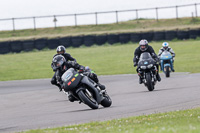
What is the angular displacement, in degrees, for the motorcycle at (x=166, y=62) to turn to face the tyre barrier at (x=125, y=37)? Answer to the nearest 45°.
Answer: approximately 180°

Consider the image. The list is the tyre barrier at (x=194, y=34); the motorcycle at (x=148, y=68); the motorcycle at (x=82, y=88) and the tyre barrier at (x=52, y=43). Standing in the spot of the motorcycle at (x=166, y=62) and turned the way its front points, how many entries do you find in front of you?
2

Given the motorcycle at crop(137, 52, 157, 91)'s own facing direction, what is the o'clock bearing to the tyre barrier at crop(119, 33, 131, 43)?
The tyre barrier is roughly at 6 o'clock from the motorcycle.

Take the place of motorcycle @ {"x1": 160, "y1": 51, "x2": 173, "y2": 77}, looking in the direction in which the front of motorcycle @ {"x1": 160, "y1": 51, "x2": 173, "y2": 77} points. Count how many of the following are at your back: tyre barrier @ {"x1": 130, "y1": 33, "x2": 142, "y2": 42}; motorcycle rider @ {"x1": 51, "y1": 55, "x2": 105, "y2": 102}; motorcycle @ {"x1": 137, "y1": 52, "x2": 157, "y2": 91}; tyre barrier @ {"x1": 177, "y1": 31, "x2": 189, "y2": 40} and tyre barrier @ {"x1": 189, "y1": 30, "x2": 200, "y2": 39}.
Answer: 3

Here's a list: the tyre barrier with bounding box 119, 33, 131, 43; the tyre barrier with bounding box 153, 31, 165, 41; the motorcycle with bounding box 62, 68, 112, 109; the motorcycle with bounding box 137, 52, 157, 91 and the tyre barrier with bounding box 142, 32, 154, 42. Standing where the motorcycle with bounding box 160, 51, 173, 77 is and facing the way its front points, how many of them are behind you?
3

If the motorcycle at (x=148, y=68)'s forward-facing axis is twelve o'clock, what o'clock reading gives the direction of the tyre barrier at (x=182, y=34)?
The tyre barrier is roughly at 6 o'clock from the motorcycle.

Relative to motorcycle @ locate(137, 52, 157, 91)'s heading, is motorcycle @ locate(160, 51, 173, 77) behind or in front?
behind

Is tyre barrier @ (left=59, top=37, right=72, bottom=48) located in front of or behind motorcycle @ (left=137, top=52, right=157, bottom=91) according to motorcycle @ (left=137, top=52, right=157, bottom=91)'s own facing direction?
behind

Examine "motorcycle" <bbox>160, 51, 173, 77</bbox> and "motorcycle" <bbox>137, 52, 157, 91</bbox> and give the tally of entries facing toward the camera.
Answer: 2

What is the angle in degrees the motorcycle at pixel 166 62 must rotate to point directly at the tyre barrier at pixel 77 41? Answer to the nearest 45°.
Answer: approximately 180°

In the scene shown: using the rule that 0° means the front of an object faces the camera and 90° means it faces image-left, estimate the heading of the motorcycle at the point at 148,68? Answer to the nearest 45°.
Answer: approximately 0°

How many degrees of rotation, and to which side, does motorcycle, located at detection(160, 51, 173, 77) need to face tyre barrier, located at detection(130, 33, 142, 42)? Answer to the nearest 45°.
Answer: approximately 180°

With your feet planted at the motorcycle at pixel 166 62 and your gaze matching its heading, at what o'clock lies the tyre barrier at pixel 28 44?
The tyre barrier is roughly at 5 o'clock from the motorcycle.

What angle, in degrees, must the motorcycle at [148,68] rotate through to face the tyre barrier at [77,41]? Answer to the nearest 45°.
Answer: approximately 180°
